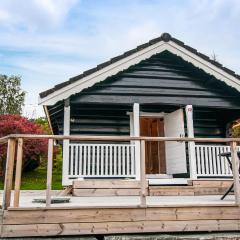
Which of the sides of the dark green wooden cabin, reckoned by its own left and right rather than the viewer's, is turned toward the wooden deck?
front

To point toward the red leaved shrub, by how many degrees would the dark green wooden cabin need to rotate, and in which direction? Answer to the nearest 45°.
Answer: approximately 135° to its right

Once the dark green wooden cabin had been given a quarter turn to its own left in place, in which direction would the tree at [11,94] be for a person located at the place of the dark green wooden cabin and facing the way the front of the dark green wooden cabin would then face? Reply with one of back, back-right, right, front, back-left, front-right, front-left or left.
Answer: back-left

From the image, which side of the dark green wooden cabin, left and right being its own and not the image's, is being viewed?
front

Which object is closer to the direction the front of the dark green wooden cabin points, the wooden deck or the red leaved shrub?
the wooden deck

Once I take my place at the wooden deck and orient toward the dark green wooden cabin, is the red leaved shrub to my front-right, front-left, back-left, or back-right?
front-left

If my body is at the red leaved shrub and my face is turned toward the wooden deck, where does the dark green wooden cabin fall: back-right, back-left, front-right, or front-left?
front-left
